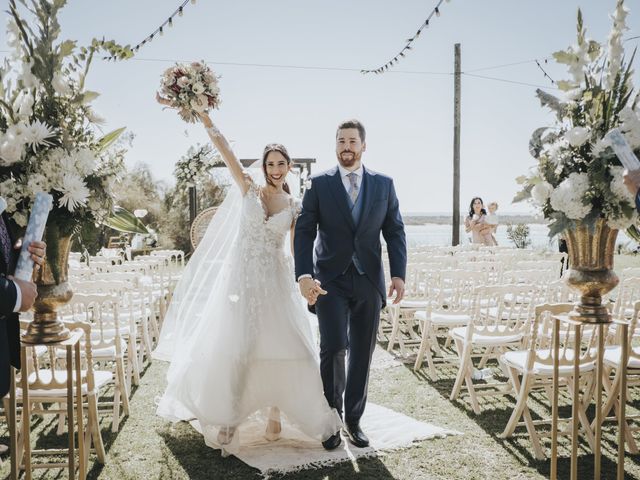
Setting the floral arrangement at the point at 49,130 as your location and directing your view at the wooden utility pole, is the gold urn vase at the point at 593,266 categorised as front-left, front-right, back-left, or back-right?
front-right

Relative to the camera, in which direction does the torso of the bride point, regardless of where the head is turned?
toward the camera

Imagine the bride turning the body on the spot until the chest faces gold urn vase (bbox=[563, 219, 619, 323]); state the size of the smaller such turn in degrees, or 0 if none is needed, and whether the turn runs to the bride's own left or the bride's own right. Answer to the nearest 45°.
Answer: approximately 45° to the bride's own left

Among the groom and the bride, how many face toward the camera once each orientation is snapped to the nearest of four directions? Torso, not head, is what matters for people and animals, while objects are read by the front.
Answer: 2

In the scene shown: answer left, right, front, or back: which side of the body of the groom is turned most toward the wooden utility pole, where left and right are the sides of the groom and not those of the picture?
back

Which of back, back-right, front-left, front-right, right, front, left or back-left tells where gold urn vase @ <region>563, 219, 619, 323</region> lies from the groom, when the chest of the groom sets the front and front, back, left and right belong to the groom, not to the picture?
front-left

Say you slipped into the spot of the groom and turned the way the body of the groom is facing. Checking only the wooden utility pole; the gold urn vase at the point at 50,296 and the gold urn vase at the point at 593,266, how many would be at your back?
1

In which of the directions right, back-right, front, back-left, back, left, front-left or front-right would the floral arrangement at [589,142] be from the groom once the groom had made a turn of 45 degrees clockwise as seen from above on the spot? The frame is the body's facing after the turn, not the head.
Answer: left

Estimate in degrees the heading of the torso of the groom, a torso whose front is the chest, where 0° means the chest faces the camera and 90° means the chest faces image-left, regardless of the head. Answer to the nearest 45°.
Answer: approximately 0°

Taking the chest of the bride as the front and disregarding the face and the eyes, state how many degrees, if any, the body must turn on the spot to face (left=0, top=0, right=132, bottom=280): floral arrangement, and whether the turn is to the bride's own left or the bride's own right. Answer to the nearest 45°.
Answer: approximately 45° to the bride's own right

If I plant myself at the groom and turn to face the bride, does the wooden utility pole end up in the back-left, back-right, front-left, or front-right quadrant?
back-right

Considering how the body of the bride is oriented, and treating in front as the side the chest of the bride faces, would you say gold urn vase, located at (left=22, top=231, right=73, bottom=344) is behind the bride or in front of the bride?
in front

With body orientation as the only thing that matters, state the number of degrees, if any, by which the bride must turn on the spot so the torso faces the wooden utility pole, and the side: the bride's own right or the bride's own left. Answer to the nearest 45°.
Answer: approximately 135° to the bride's own left
